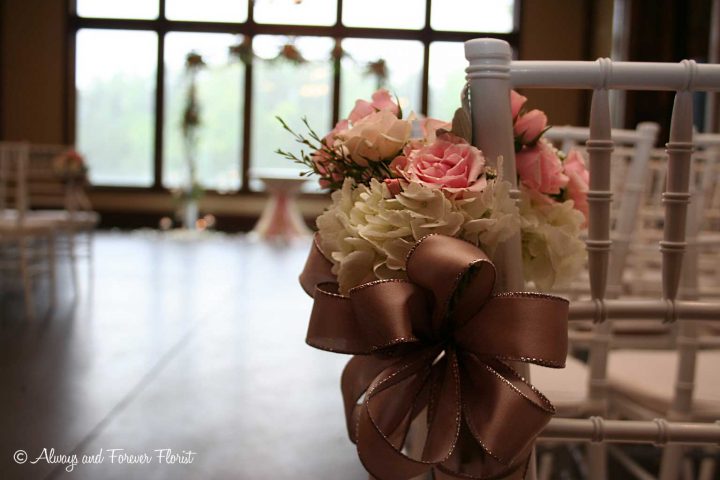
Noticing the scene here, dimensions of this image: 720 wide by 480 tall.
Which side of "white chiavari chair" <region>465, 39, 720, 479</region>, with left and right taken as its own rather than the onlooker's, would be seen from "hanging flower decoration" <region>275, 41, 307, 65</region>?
front

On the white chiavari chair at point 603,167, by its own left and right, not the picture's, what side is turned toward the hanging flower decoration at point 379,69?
front

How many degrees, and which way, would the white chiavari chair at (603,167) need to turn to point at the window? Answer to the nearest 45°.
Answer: approximately 45° to its left

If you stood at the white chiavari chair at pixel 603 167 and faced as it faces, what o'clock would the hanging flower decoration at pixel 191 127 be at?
The hanging flower decoration is roughly at 11 o'clock from the white chiavari chair.

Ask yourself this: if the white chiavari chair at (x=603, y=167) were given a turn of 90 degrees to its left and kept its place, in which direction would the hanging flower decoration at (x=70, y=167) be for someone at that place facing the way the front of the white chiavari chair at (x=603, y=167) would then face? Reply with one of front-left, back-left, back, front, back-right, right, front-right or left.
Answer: front-right

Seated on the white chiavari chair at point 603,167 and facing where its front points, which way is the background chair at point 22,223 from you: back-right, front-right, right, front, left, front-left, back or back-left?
front-left

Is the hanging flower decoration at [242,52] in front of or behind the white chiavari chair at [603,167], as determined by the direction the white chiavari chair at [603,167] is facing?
in front

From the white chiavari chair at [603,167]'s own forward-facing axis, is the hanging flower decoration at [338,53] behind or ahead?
ahead

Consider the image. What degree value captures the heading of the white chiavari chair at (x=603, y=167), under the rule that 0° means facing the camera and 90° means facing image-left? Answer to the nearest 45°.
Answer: approximately 180°
